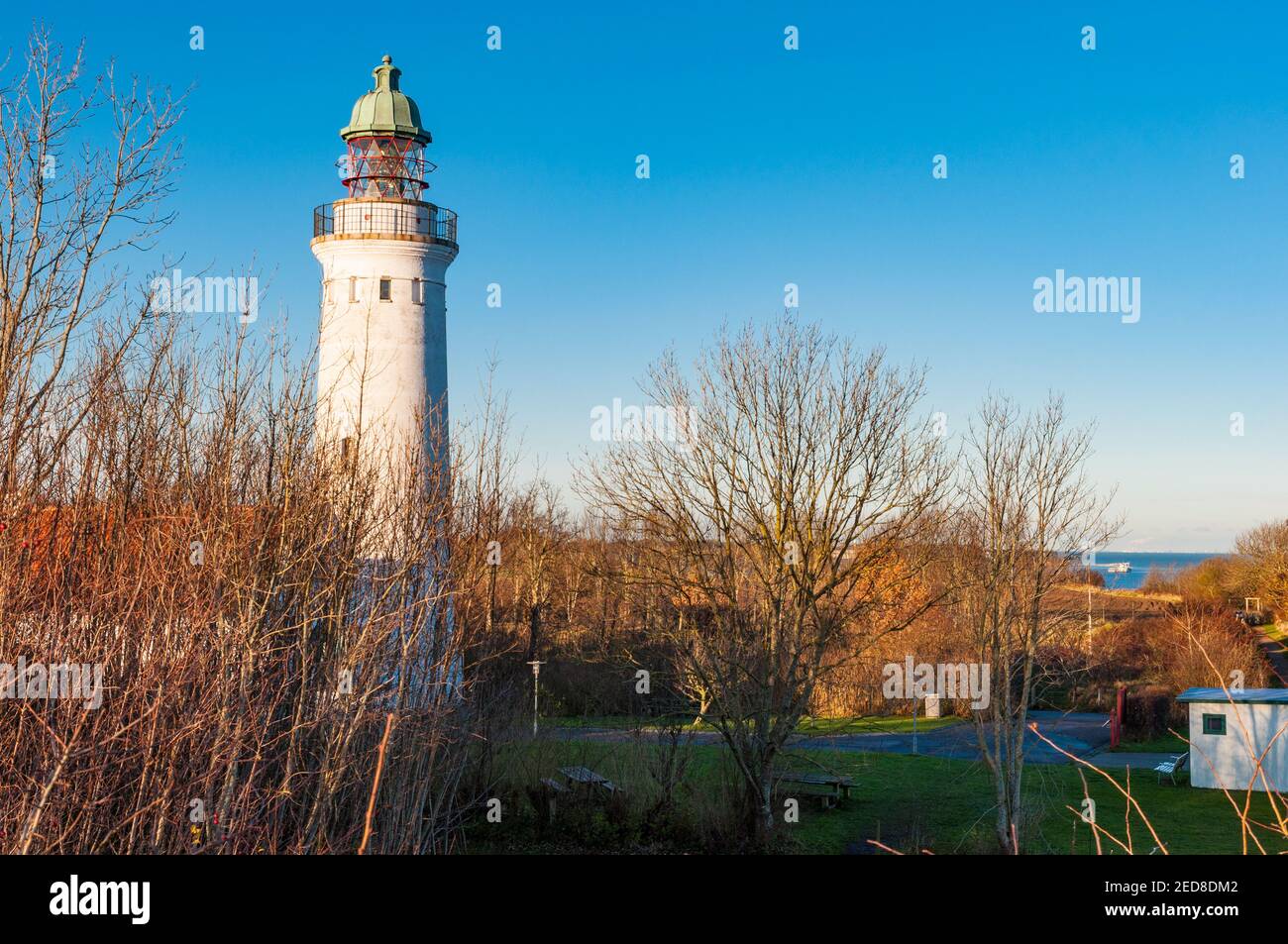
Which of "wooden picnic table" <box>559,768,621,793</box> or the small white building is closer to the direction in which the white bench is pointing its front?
the wooden picnic table

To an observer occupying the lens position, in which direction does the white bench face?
facing to the left of the viewer
